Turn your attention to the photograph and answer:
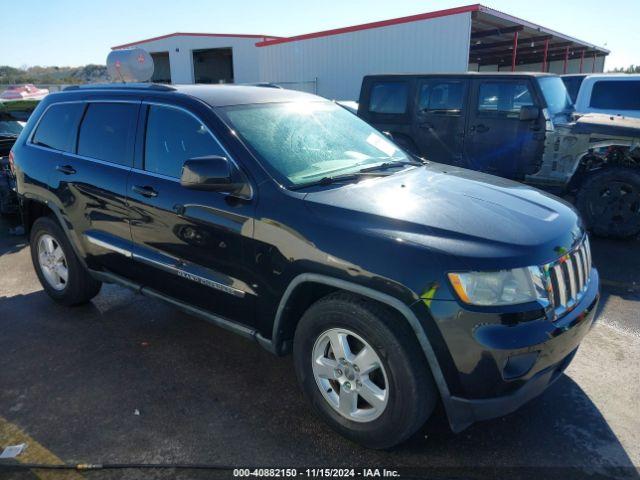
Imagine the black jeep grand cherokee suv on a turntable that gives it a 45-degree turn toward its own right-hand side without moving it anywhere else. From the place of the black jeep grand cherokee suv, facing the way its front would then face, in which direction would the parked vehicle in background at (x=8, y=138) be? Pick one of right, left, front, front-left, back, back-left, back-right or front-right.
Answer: back-right

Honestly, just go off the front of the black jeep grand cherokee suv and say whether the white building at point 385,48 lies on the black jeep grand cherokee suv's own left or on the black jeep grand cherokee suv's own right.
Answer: on the black jeep grand cherokee suv's own left

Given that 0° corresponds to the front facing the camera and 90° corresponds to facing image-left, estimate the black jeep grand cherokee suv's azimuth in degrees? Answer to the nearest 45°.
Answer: approximately 315°

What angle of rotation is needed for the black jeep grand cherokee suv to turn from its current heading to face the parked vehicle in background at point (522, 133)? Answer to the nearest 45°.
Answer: approximately 90° to its left

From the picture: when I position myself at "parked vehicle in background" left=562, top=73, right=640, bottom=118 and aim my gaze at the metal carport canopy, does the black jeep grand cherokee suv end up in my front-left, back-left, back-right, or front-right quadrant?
back-left

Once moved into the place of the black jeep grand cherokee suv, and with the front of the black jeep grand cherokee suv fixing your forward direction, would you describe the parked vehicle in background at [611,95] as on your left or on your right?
on your left
